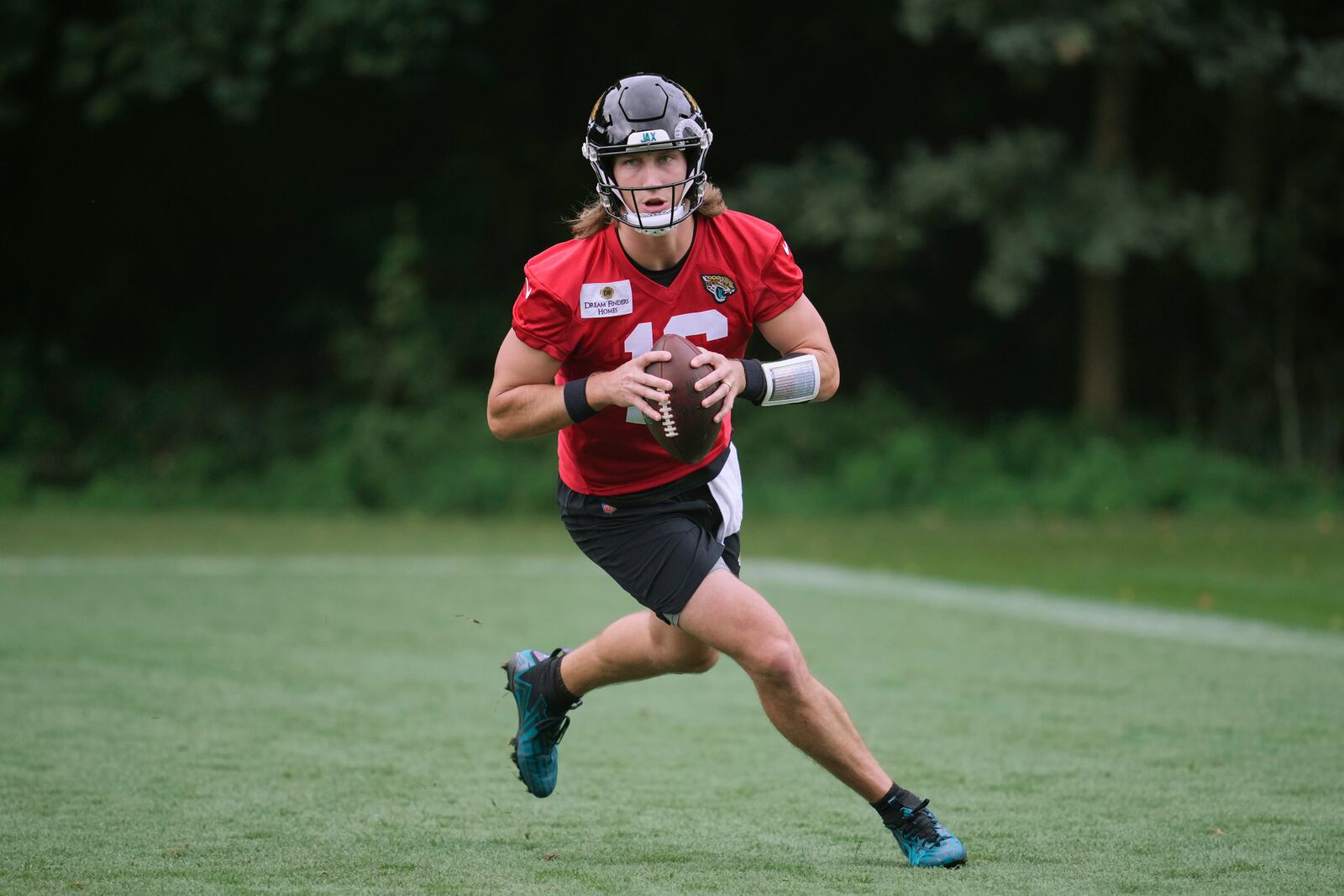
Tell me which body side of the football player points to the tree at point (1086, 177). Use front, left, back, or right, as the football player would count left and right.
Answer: back

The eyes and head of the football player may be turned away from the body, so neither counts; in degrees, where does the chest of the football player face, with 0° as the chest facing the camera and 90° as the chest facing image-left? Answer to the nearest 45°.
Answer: approximately 0°

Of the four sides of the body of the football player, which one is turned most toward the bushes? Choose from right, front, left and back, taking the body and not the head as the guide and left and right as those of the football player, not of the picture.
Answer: back
